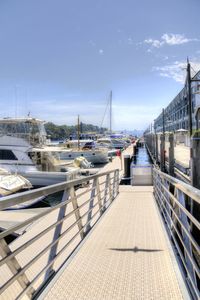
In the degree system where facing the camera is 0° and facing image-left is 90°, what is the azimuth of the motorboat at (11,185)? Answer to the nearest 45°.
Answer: approximately 270°

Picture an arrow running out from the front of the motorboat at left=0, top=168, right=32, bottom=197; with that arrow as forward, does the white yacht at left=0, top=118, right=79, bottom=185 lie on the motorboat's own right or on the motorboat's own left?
on the motorboat's own left

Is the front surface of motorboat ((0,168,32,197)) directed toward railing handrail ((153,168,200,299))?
no

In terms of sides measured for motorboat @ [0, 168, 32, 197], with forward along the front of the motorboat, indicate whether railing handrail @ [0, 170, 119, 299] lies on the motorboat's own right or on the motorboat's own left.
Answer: on the motorboat's own right
